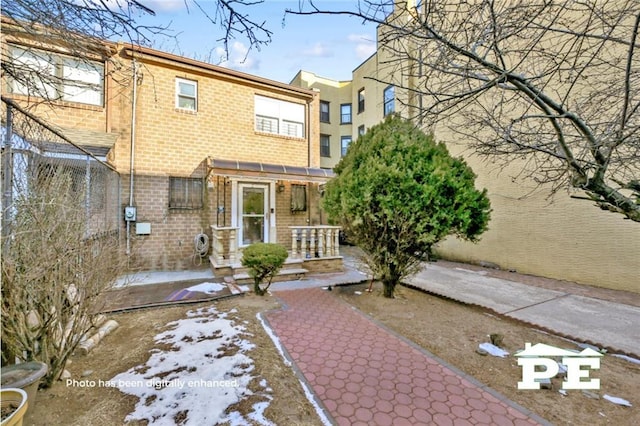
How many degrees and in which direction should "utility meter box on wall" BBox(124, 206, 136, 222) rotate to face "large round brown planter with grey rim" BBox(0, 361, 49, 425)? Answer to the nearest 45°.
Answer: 0° — it already faces it

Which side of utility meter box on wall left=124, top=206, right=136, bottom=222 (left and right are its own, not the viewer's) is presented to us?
front

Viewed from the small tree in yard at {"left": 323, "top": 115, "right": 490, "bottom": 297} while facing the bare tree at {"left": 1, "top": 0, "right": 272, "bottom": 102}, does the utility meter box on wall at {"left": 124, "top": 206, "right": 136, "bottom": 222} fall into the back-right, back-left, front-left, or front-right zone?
front-right

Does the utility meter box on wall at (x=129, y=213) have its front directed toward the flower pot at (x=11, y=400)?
yes

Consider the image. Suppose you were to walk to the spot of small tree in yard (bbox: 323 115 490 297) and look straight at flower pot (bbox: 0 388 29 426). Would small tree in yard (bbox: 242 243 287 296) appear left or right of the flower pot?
right

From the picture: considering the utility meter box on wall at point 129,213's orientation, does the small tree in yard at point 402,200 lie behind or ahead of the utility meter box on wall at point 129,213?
ahead

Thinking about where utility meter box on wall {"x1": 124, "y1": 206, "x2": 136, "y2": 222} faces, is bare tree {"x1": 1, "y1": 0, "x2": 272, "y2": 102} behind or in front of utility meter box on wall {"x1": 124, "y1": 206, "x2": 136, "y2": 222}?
in front

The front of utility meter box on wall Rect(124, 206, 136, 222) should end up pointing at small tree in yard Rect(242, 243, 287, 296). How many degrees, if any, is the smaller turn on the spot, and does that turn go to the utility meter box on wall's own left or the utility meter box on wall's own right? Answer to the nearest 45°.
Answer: approximately 45° to the utility meter box on wall's own left
